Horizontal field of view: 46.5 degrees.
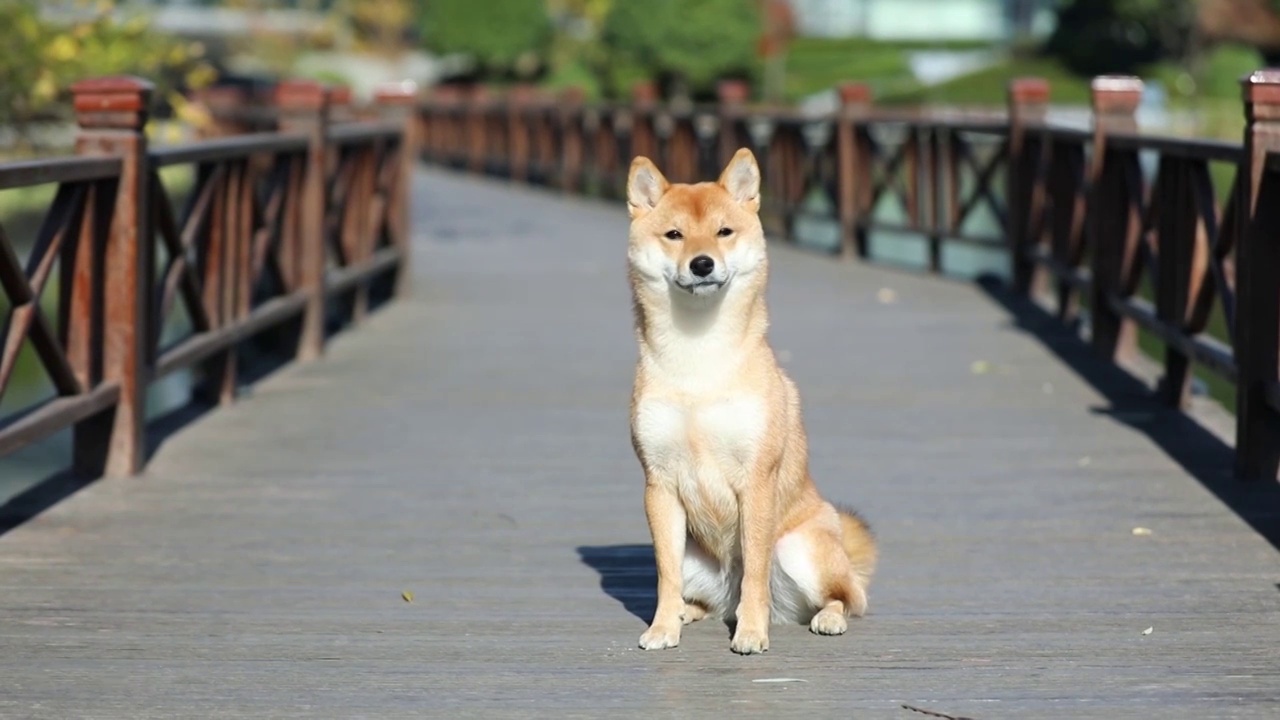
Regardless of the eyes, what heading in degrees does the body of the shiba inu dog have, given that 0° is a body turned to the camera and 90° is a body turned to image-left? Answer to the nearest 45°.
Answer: approximately 45°
